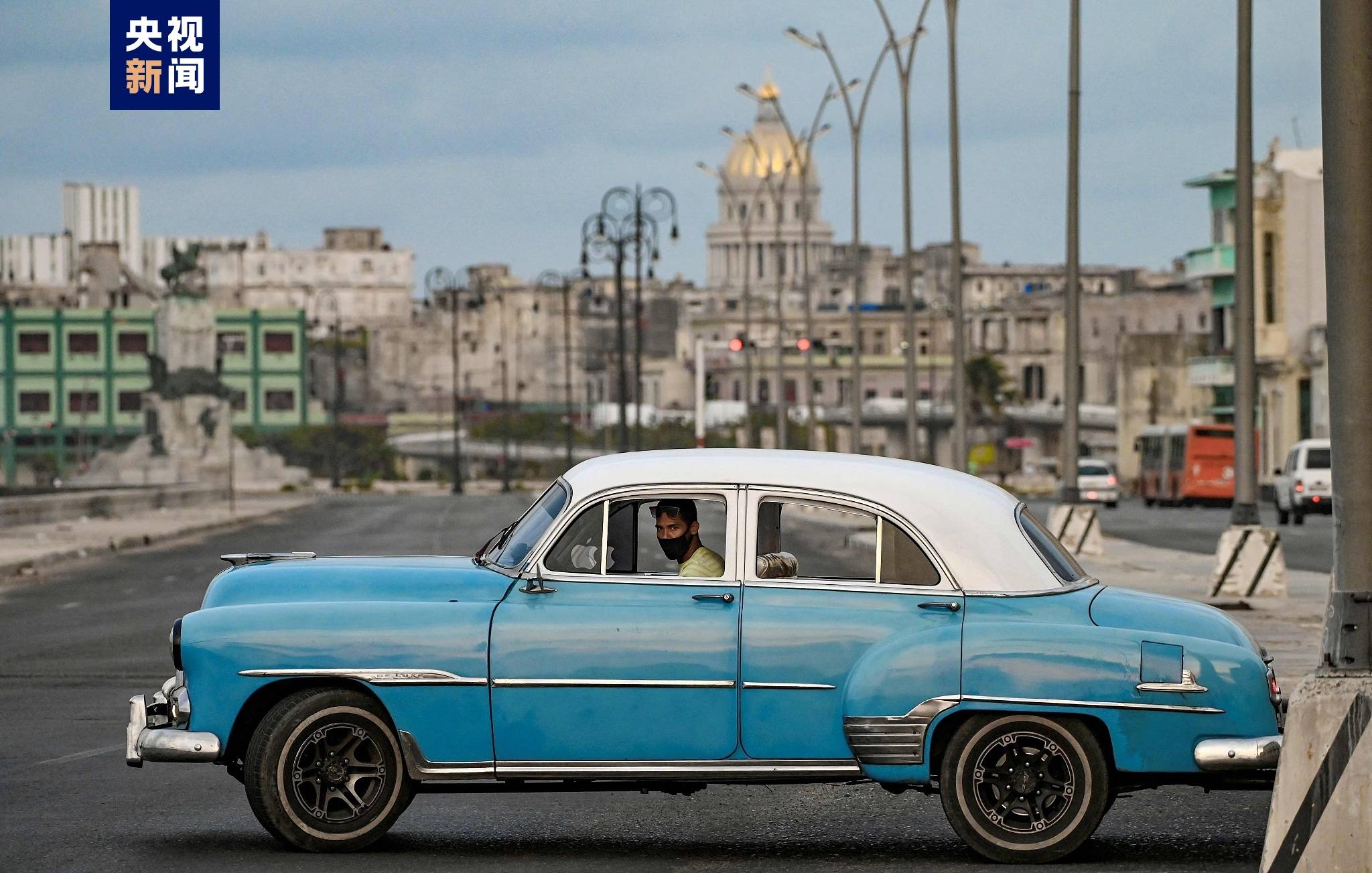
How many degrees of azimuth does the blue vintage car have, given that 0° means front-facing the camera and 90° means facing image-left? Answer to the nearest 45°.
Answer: approximately 90°

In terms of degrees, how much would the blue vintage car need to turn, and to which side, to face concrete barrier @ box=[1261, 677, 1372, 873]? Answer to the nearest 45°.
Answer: approximately 135° to its left

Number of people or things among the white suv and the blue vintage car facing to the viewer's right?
0
